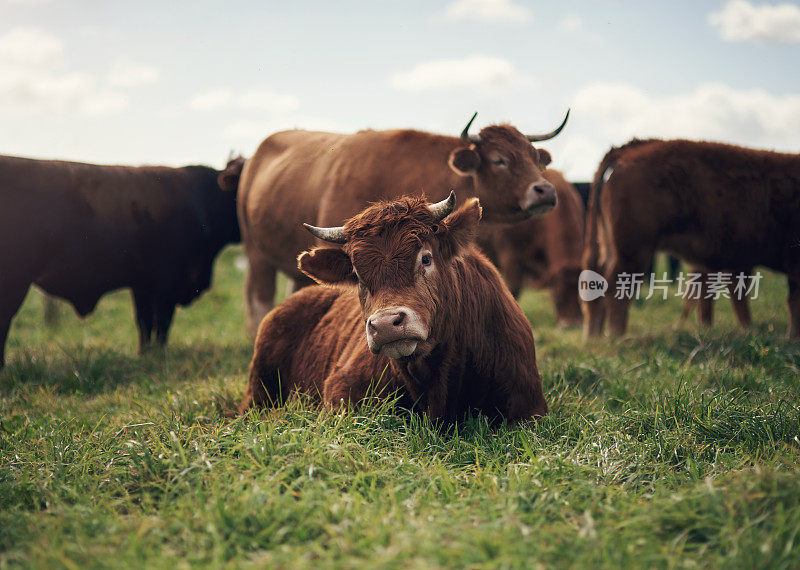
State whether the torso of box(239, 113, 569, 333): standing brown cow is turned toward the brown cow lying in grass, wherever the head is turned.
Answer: no

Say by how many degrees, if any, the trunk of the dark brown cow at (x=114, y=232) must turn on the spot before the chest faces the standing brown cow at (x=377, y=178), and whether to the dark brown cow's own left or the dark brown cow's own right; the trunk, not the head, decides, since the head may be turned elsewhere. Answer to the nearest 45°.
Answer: approximately 45° to the dark brown cow's own right

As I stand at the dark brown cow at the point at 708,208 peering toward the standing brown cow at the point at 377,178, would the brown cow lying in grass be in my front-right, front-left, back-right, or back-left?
front-left

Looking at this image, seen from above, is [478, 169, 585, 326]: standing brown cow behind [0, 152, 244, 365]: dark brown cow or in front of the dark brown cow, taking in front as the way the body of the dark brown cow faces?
in front

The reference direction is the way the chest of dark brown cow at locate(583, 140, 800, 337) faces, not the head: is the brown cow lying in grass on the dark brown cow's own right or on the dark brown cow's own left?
on the dark brown cow's own right

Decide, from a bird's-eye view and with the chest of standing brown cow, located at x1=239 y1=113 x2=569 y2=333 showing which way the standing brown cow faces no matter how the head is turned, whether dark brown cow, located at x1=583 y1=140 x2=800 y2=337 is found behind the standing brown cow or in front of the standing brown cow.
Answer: in front

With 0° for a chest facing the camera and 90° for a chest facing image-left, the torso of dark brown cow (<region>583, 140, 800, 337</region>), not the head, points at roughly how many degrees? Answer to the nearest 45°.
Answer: approximately 270°

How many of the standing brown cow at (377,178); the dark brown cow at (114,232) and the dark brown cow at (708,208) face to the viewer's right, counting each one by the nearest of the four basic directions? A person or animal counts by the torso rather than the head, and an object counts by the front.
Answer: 3

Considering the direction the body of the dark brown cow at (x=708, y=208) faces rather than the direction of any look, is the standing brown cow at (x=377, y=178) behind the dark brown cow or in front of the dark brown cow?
behind

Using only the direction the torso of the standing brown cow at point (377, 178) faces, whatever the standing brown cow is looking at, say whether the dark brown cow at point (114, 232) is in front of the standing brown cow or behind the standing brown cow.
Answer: behind

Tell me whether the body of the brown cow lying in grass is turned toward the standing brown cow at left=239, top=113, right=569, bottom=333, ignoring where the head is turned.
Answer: no

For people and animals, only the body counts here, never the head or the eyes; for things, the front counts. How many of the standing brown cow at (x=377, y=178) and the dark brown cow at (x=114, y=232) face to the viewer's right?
2

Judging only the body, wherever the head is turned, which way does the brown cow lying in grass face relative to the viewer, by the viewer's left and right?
facing the viewer and to the right of the viewer

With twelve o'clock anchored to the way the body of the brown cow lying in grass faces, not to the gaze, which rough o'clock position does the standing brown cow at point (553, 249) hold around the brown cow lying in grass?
The standing brown cow is roughly at 8 o'clock from the brown cow lying in grass.

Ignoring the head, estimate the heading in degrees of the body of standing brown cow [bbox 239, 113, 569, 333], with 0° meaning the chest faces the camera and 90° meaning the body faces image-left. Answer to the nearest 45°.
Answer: approximately 270°

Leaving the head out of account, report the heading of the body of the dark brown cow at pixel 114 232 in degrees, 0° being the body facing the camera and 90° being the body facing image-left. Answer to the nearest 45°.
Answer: approximately 270°
